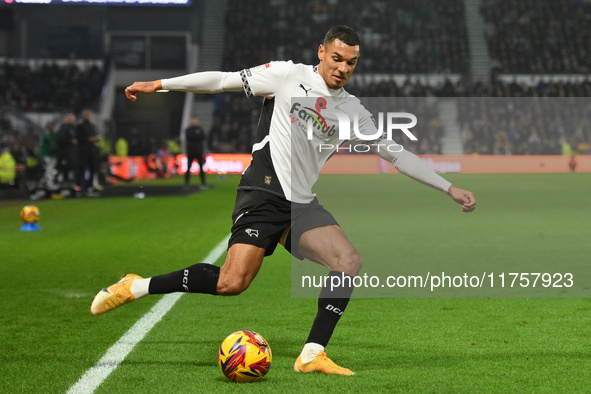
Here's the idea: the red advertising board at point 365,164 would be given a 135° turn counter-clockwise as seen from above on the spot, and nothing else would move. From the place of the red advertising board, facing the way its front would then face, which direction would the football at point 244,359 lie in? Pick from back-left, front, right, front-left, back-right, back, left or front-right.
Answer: back-right

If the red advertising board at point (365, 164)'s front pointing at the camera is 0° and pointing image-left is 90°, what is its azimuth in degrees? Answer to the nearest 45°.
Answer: approximately 0°
